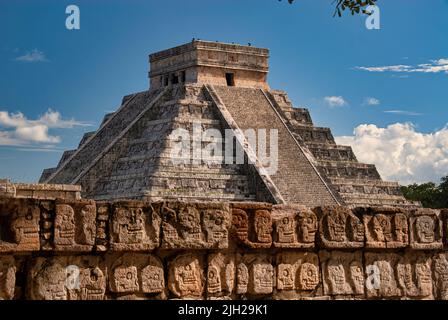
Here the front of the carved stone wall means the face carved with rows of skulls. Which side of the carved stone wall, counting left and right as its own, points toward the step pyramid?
back

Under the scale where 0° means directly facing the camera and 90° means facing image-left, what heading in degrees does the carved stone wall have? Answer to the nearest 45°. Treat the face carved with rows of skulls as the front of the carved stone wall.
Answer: approximately 0°
